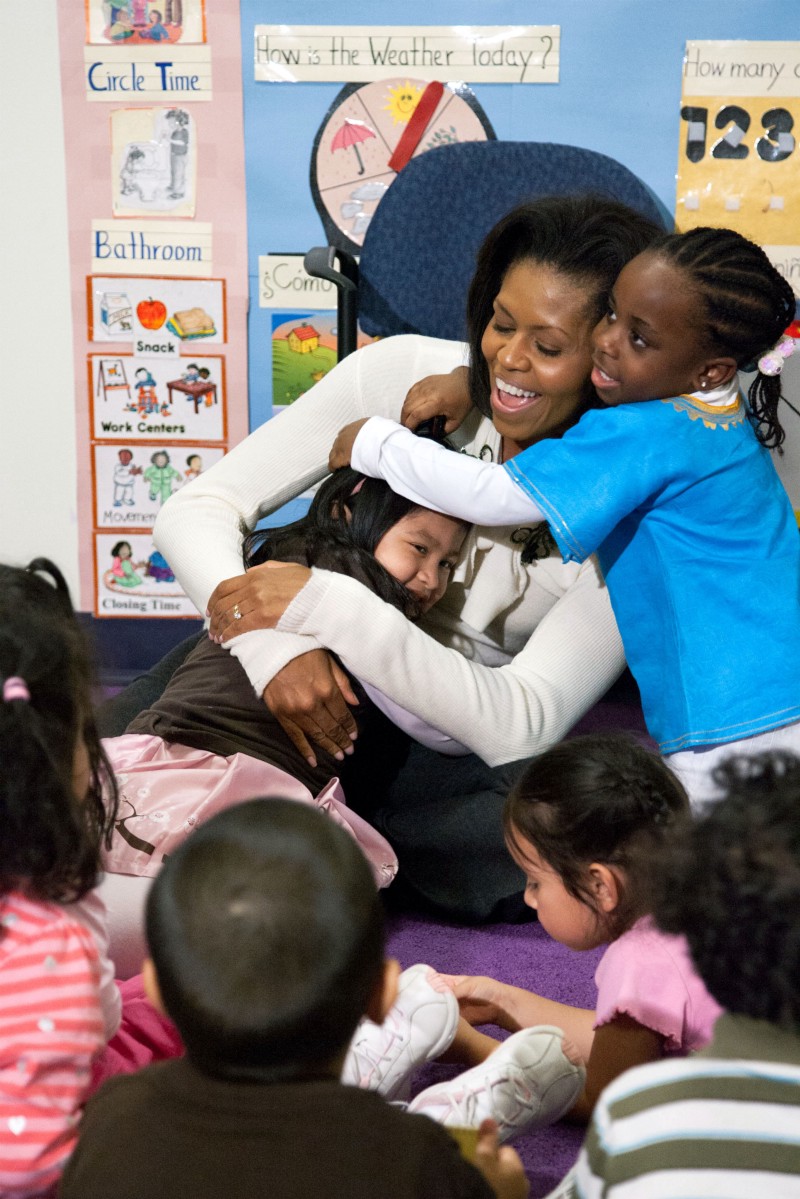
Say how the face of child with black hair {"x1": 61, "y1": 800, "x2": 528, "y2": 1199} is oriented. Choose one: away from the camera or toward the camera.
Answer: away from the camera

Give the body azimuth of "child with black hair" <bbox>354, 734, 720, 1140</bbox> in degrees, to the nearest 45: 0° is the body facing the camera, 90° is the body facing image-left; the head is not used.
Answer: approximately 90°

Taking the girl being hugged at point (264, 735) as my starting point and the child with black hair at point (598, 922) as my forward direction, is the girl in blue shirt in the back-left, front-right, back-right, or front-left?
front-left

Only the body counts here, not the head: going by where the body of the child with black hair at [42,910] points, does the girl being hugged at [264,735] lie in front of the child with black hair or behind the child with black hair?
in front

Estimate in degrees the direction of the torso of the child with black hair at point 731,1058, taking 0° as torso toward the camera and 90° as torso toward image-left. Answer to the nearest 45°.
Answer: approximately 180°

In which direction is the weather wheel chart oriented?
toward the camera

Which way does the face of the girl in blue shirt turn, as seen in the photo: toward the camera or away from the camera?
toward the camera

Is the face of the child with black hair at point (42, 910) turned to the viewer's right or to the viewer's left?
to the viewer's right

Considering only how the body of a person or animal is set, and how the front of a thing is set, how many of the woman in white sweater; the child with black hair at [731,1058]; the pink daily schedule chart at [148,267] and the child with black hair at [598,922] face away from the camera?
1

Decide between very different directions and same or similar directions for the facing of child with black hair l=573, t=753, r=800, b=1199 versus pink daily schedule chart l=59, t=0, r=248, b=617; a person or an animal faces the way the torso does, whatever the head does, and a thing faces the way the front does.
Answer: very different directions

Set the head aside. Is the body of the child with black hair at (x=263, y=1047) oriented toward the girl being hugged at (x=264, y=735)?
yes

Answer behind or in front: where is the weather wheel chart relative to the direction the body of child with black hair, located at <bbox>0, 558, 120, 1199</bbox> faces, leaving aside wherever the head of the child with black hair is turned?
in front

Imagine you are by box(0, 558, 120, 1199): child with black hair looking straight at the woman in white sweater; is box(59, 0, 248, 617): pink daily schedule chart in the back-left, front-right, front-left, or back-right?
front-left

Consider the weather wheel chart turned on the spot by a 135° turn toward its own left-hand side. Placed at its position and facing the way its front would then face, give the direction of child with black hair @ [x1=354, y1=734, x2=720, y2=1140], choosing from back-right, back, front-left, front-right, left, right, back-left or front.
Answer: back-right

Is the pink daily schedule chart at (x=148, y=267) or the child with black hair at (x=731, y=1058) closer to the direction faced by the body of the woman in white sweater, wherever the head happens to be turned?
the child with black hair

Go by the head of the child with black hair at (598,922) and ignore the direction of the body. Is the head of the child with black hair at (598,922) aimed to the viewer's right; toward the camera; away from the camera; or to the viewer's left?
to the viewer's left

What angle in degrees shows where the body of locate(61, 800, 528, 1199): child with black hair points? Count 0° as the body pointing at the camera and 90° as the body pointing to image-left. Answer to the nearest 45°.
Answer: approximately 180°

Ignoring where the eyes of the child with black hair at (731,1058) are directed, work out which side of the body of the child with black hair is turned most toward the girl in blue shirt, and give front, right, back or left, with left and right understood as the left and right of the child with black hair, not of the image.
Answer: front
